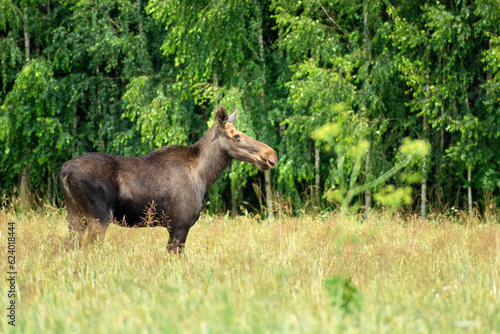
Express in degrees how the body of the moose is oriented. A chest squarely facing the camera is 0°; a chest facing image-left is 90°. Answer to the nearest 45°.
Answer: approximately 270°
